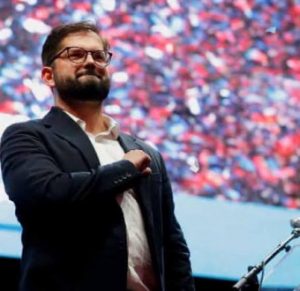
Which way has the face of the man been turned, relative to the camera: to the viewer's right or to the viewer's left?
to the viewer's right

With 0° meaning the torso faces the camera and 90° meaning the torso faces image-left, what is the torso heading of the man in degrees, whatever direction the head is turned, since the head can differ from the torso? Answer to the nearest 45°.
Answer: approximately 315°

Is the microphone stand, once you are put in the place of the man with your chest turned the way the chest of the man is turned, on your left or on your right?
on your left
